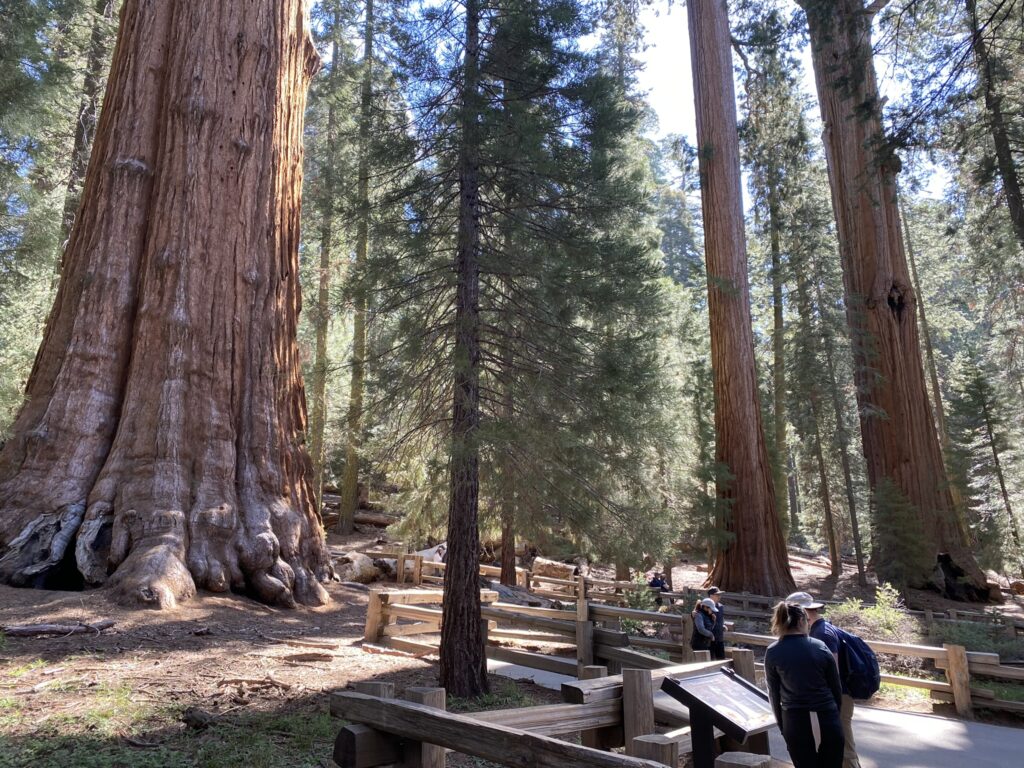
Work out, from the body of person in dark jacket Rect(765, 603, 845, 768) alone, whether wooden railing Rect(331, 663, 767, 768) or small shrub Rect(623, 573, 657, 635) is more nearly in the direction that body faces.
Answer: the small shrub

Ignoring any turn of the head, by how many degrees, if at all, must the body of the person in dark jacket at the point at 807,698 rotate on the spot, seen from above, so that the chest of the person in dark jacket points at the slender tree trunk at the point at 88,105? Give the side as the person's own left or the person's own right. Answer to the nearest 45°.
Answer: approximately 90° to the person's own left

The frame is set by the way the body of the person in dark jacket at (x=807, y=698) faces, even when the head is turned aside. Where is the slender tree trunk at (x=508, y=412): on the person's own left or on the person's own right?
on the person's own left

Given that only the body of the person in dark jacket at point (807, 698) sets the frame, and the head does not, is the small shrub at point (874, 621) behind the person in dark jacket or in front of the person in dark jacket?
in front

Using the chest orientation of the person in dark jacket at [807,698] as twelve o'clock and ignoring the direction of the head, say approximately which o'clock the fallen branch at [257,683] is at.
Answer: The fallen branch is roughly at 9 o'clock from the person in dark jacket.

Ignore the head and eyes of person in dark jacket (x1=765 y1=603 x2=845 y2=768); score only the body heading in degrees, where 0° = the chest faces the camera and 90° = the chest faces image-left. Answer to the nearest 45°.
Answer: approximately 180°

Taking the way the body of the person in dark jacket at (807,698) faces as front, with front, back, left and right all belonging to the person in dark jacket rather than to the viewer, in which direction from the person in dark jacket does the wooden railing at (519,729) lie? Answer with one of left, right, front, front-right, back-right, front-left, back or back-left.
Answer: back-left

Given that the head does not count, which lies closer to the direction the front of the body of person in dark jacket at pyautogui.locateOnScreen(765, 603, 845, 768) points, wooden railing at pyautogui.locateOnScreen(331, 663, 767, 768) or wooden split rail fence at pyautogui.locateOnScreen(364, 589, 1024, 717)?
the wooden split rail fence

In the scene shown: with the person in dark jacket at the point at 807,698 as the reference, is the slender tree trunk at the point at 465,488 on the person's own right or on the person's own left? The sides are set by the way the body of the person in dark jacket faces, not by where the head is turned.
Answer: on the person's own left
